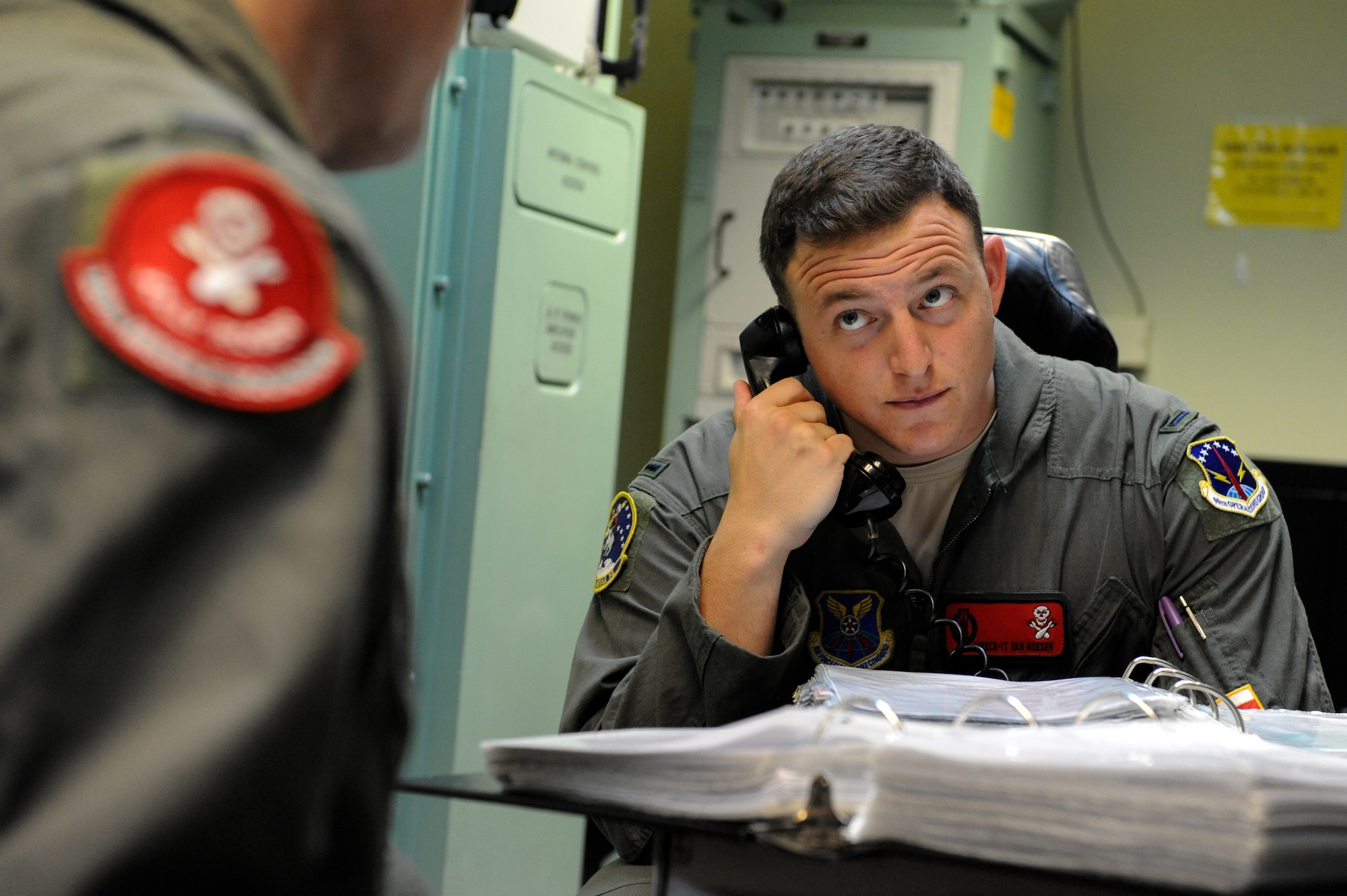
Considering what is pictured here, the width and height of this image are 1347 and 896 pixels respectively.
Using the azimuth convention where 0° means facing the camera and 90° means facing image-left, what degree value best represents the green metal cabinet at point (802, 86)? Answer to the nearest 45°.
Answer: approximately 0°

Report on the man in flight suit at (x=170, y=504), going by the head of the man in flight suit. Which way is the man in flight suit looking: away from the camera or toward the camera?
away from the camera

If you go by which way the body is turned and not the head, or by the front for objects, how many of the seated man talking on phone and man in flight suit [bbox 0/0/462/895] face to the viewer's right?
1

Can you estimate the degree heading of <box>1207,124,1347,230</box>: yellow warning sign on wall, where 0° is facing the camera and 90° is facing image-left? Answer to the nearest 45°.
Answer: approximately 0°
